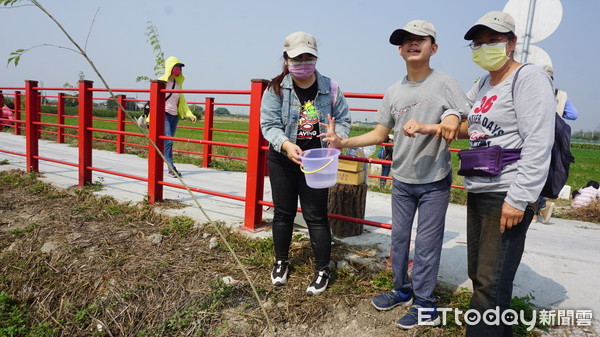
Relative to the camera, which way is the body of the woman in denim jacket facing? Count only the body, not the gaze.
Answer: toward the camera

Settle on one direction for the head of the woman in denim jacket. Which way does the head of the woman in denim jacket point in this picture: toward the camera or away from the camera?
toward the camera

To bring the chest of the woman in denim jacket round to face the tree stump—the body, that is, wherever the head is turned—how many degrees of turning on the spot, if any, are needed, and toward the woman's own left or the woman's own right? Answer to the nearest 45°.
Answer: approximately 135° to the woman's own left

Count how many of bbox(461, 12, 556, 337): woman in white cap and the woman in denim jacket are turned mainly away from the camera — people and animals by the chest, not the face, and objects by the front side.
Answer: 0

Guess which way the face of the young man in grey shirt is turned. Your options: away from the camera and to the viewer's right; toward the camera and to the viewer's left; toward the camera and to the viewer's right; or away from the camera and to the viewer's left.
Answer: toward the camera and to the viewer's left

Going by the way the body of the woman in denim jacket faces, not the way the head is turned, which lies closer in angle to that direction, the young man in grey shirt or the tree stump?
the young man in grey shirt

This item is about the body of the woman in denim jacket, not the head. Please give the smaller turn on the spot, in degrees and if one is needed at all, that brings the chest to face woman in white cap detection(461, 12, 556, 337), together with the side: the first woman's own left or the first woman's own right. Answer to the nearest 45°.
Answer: approximately 45° to the first woman's own left

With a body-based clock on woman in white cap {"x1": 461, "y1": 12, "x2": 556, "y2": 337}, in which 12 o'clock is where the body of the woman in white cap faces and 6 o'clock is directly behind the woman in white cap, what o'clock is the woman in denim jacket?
The woman in denim jacket is roughly at 2 o'clock from the woman in white cap.

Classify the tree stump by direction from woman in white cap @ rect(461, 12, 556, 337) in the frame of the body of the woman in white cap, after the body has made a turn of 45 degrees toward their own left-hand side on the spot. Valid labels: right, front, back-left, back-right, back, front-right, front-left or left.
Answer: back-right

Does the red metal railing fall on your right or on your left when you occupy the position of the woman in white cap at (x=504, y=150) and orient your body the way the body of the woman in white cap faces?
on your right

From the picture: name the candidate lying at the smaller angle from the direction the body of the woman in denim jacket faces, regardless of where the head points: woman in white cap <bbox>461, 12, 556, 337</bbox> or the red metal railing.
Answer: the woman in white cap

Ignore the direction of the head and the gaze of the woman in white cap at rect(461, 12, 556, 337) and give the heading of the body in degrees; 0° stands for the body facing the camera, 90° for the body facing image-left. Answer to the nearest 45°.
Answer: approximately 45°

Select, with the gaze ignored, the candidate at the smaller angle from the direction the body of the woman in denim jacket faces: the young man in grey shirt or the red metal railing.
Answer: the young man in grey shirt
